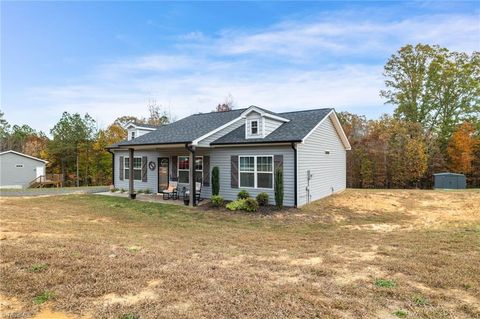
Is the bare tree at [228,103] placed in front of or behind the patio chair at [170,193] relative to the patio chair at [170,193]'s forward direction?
behind

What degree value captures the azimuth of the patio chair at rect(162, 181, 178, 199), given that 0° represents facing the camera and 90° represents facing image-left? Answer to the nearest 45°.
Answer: approximately 45°

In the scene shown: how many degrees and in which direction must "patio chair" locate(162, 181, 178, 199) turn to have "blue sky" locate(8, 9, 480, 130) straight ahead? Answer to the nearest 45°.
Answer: approximately 180°

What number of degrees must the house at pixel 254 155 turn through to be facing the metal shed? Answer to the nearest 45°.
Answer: approximately 180°

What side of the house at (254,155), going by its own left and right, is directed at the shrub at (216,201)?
front

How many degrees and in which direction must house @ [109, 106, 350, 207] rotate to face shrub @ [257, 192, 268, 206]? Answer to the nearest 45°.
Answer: approximately 45° to its left

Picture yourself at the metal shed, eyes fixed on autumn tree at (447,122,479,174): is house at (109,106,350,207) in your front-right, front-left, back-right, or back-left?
back-left

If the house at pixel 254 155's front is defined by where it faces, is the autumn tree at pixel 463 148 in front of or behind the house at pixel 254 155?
behind

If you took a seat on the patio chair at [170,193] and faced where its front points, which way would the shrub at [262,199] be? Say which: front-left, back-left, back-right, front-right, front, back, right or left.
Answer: left

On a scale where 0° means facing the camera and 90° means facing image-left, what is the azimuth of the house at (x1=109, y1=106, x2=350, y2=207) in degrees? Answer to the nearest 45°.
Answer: approximately 45°

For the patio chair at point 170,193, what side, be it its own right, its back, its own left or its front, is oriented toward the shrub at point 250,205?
left
